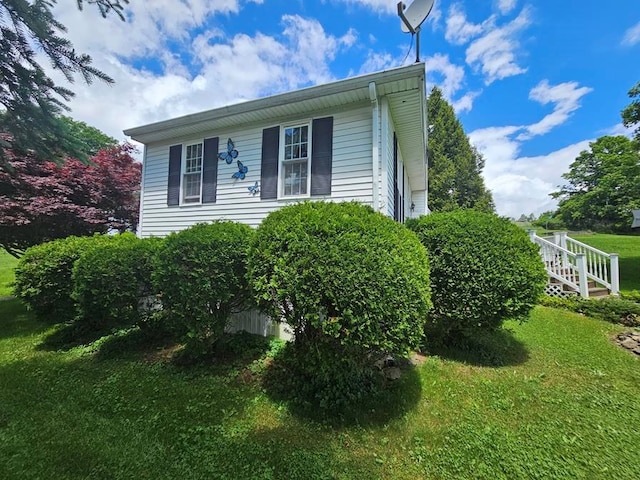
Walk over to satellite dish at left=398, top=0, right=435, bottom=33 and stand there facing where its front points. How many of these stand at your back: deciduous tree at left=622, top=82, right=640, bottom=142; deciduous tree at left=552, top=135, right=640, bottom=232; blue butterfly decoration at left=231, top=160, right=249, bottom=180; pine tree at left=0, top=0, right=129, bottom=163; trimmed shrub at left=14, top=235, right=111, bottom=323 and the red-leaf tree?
2

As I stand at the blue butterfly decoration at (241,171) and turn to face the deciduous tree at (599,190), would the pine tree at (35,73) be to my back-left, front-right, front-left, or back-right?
back-right

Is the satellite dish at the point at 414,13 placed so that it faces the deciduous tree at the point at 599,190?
no

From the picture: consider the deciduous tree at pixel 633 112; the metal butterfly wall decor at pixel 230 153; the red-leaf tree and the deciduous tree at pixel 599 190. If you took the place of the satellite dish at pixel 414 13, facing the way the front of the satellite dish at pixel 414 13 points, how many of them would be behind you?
2
